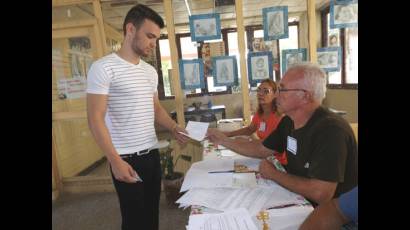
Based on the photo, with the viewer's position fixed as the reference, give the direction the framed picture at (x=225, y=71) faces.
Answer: facing the viewer

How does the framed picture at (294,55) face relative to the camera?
toward the camera

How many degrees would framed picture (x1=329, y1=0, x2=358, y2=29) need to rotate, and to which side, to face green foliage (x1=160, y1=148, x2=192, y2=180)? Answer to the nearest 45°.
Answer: approximately 45° to its right

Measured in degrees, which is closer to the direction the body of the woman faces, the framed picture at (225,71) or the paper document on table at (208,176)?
the paper document on table

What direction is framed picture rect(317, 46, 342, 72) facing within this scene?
toward the camera

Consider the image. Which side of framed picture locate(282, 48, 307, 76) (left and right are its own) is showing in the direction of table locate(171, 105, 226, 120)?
right

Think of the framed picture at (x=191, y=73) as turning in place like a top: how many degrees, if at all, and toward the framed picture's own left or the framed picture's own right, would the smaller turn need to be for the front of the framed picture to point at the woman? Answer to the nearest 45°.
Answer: approximately 45° to the framed picture's own left

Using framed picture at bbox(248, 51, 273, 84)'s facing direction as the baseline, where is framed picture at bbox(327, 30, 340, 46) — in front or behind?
behind

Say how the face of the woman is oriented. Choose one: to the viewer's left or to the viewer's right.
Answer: to the viewer's left

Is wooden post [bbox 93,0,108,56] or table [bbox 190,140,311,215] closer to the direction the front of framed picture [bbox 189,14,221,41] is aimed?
the table

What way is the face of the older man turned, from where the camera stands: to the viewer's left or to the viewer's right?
to the viewer's left

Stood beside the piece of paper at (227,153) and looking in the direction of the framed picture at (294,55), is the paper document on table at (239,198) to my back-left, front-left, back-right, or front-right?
back-right

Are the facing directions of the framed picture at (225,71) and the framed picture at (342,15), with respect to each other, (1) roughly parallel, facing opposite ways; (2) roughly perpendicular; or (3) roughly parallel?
roughly parallel

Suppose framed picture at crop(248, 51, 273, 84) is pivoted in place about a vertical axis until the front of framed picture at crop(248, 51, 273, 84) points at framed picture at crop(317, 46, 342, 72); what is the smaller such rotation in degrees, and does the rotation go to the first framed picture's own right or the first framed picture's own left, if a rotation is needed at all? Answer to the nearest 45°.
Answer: approximately 90° to the first framed picture's own left

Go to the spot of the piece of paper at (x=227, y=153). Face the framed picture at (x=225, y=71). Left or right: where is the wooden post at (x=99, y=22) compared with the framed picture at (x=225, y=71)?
left
